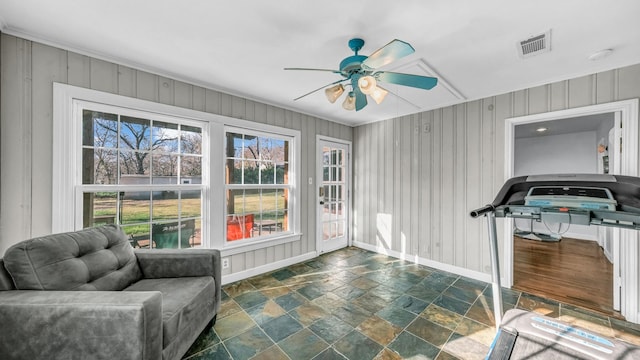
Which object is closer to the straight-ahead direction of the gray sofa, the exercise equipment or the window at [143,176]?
the exercise equipment

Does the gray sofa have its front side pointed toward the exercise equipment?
yes

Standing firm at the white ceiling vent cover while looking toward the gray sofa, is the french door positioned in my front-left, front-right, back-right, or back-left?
front-right

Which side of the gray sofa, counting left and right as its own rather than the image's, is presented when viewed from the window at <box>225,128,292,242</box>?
left

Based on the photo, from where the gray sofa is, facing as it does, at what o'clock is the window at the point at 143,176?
The window is roughly at 8 o'clock from the gray sofa.

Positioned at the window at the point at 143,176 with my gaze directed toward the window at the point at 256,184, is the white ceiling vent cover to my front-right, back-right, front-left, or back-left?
front-right

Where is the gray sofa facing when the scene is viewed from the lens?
facing the viewer and to the right of the viewer

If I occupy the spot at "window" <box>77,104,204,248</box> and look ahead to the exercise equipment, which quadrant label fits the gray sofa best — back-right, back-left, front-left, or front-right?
front-right

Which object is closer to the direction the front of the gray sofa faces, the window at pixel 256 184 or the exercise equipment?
the exercise equipment

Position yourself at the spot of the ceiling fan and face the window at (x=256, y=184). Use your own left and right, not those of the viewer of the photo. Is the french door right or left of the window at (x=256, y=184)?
right

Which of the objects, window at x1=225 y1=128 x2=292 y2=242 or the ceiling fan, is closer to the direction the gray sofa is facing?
the ceiling fan

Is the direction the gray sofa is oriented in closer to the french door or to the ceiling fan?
the ceiling fan

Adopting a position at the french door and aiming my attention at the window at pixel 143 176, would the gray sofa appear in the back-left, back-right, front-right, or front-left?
front-left

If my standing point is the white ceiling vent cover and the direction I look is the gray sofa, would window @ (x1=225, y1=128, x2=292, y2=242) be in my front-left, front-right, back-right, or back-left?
front-right

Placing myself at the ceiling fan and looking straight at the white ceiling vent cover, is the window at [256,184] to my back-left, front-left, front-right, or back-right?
back-left

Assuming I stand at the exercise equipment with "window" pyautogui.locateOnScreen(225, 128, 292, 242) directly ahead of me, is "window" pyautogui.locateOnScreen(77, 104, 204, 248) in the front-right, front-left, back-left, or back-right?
front-left

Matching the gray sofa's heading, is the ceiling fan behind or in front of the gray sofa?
in front
